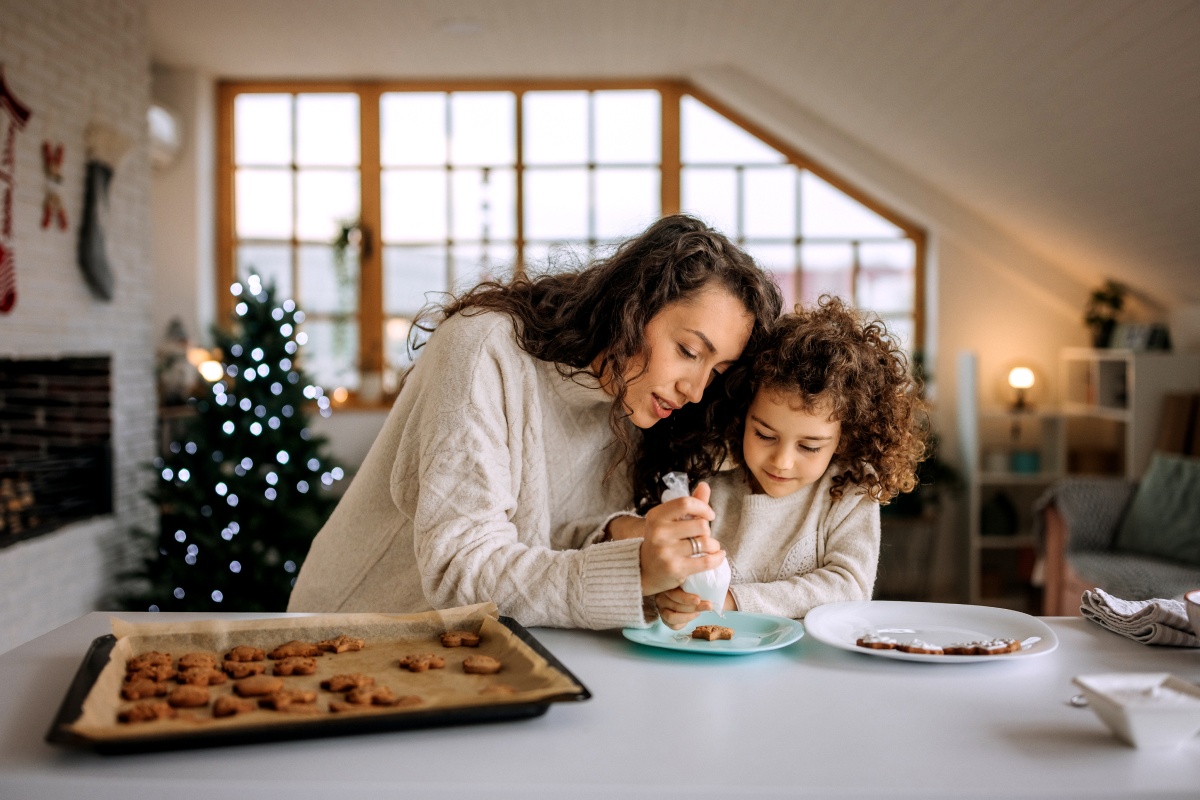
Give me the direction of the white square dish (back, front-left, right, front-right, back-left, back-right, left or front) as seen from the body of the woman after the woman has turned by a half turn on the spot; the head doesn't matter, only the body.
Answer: back

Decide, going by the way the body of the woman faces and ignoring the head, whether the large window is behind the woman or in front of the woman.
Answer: behind

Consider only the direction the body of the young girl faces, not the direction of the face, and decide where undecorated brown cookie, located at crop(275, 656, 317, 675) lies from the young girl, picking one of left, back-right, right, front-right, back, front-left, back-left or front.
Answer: front

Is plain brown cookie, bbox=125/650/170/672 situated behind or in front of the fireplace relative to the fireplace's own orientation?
in front

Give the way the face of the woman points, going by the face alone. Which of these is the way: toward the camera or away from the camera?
toward the camera

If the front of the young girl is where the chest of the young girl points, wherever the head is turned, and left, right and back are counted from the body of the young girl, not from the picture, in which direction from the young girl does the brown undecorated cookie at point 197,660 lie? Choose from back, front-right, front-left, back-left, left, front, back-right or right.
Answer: front

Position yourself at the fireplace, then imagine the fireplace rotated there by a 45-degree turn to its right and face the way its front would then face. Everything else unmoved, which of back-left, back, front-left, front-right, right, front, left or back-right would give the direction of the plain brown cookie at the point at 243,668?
front

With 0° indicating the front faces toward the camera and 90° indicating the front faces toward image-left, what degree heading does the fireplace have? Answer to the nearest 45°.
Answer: approximately 315°

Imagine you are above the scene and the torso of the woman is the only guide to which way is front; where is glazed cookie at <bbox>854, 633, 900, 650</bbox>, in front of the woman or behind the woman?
in front

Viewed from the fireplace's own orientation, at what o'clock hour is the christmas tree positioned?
The christmas tree is roughly at 11 o'clock from the fireplace.

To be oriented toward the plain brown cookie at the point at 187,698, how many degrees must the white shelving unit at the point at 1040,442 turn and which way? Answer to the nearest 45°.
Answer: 0° — it already faces it

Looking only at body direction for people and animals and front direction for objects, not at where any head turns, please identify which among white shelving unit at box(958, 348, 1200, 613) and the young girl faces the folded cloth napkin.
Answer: the white shelving unit

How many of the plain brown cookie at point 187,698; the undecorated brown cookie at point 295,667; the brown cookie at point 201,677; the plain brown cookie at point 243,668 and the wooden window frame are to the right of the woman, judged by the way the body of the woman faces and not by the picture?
4

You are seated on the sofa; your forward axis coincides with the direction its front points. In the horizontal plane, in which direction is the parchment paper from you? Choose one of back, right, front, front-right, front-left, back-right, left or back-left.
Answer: front-left

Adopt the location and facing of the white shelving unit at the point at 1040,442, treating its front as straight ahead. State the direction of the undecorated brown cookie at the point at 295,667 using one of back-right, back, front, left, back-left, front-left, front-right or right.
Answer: front

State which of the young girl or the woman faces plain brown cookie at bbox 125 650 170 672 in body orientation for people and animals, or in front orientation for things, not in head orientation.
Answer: the young girl

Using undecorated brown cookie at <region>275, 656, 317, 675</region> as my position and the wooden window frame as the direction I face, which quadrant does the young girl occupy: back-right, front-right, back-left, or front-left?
front-right

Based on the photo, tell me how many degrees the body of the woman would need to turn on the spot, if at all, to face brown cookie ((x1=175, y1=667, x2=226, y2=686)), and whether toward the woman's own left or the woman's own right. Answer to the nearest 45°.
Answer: approximately 90° to the woman's own right

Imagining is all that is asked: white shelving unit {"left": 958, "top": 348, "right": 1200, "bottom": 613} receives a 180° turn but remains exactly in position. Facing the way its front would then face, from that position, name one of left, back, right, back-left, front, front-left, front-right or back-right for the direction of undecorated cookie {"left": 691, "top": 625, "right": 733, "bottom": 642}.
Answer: back

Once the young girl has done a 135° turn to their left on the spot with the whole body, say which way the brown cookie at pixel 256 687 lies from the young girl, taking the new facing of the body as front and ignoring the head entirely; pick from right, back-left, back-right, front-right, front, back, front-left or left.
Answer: back-right

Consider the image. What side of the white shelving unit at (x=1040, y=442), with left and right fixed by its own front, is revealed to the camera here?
front
